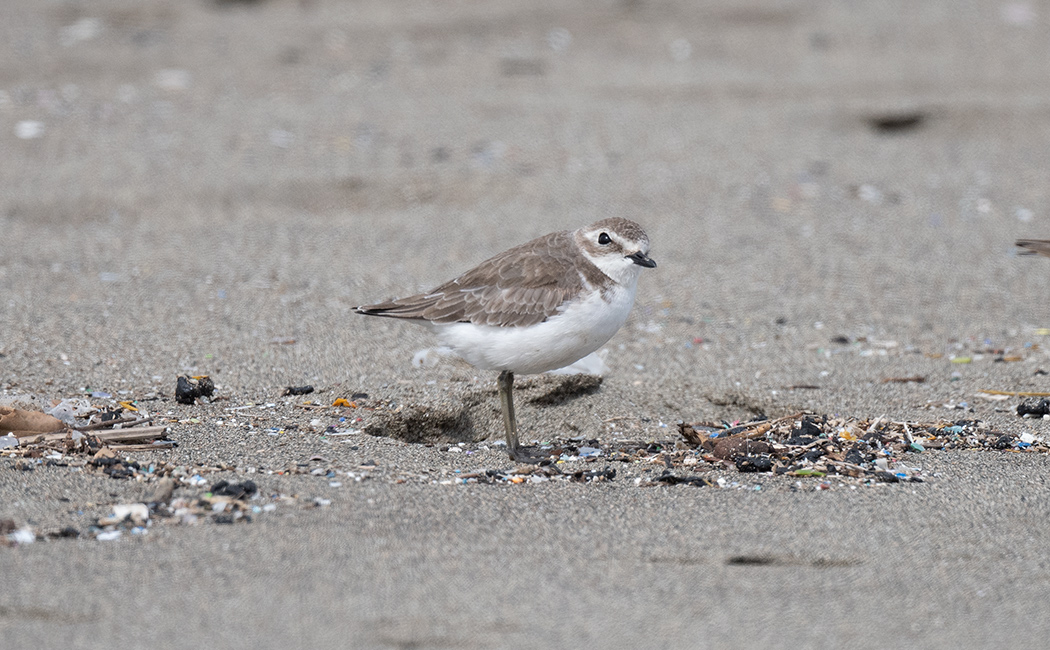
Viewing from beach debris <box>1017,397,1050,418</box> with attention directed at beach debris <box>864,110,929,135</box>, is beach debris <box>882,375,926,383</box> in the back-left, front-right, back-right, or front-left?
front-left

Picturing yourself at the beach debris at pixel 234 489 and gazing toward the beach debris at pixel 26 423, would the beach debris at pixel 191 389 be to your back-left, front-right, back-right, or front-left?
front-right

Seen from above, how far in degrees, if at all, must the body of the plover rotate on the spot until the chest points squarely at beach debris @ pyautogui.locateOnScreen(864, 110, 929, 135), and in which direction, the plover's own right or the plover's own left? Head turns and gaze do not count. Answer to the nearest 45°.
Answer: approximately 45° to the plover's own left

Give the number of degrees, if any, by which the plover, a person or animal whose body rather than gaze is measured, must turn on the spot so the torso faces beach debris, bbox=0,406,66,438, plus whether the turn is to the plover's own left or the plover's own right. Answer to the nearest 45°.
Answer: approximately 180°

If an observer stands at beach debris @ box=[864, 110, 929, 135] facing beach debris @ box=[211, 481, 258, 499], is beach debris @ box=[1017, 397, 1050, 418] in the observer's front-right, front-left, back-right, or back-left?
front-left

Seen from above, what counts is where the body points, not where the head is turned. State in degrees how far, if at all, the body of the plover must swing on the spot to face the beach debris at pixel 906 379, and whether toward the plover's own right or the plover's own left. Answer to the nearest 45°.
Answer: approximately 45° to the plover's own left

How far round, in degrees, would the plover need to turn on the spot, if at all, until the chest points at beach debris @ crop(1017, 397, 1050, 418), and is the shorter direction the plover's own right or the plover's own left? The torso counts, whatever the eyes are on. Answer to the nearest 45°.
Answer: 0° — it already faces it

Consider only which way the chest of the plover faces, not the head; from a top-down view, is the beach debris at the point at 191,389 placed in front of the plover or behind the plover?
behind

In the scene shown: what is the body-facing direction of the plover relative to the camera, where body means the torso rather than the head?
to the viewer's right

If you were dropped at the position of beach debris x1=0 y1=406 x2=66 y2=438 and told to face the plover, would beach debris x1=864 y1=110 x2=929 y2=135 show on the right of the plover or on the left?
left
